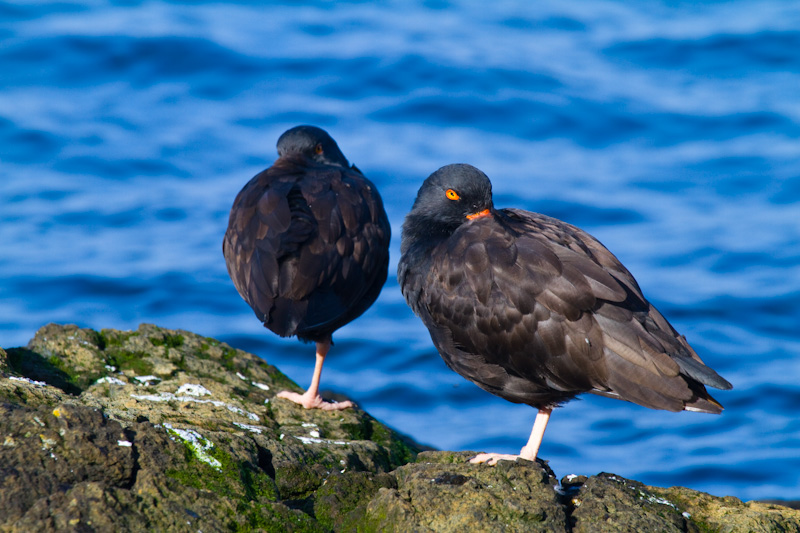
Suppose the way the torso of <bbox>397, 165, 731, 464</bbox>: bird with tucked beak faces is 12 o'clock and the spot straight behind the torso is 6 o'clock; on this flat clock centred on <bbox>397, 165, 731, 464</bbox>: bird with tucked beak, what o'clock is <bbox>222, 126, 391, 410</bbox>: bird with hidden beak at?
<bbox>222, 126, 391, 410</bbox>: bird with hidden beak is roughly at 1 o'clock from <bbox>397, 165, 731, 464</bbox>: bird with tucked beak.

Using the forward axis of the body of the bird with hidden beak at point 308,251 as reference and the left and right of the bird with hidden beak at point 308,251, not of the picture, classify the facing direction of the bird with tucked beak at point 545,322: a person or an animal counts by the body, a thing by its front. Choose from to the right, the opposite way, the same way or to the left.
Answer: to the left

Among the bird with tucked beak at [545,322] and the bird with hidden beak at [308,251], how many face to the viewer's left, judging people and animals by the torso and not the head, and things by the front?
1

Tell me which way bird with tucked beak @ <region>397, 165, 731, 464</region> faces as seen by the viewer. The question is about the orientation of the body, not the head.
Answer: to the viewer's left

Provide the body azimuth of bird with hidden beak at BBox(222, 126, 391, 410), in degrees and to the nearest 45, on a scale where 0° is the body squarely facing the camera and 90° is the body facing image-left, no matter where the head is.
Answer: approximately 180°

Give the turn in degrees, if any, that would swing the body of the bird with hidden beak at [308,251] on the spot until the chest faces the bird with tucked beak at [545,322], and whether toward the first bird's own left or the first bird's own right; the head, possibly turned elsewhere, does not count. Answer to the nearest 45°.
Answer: approximately 135° to the first bird's own right
